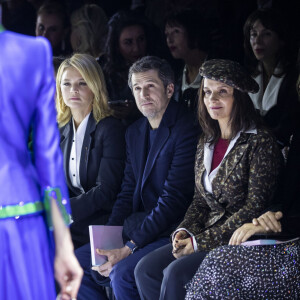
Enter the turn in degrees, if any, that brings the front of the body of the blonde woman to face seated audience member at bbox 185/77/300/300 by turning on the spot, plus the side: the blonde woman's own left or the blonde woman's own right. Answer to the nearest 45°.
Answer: approximately 90° to the blonde woman's own left

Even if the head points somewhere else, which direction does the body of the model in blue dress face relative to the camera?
away from the camera

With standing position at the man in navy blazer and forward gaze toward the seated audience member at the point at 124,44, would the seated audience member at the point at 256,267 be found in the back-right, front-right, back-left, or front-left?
back-right

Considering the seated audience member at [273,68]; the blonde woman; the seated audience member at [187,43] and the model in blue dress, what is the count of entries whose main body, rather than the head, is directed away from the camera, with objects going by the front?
1

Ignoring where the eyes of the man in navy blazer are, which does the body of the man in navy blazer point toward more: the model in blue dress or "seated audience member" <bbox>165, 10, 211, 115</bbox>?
the model in blue dress

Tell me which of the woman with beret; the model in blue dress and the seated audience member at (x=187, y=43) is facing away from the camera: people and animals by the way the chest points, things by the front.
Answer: the model in blue dress

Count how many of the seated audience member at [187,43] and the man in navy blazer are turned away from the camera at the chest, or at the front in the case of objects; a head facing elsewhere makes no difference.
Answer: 0

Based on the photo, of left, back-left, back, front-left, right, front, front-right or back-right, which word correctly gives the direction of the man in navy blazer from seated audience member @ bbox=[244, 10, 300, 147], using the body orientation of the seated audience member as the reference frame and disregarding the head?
front

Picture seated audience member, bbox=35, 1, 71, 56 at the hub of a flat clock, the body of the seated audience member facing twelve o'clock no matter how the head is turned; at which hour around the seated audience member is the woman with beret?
The woman with beret is roughly at 10 o'clock from the seated audience member.

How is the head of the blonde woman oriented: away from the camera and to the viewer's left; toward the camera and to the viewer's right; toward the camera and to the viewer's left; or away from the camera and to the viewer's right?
toward the camera and to the viewer's left

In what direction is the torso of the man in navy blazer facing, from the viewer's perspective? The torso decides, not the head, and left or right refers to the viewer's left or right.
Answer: facing the viewer and to the left of the viewer

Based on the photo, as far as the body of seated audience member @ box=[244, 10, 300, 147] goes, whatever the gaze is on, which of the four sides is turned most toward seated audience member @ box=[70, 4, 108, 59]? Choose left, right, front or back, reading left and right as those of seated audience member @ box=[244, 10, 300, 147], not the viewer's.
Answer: right

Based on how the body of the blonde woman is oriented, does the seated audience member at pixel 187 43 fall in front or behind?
behind
